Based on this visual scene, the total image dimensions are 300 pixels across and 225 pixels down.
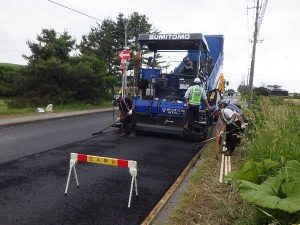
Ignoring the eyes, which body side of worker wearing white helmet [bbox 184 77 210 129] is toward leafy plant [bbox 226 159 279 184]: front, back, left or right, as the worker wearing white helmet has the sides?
back

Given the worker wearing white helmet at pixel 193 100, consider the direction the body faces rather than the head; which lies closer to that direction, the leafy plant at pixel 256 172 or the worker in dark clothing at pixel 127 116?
the worker in dark clothing

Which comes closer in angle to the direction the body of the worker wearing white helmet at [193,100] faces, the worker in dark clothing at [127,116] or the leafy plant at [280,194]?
the worker in dark clothing

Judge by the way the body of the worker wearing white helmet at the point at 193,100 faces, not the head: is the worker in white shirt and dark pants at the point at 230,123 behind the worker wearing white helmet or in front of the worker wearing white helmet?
behind

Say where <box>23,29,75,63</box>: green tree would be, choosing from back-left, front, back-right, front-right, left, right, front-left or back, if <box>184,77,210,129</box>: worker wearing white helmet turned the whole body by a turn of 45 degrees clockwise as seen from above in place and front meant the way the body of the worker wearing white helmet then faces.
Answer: left

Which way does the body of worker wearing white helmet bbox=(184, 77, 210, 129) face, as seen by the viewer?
away from the camera

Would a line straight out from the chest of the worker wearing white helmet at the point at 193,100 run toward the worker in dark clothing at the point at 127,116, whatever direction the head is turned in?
no
